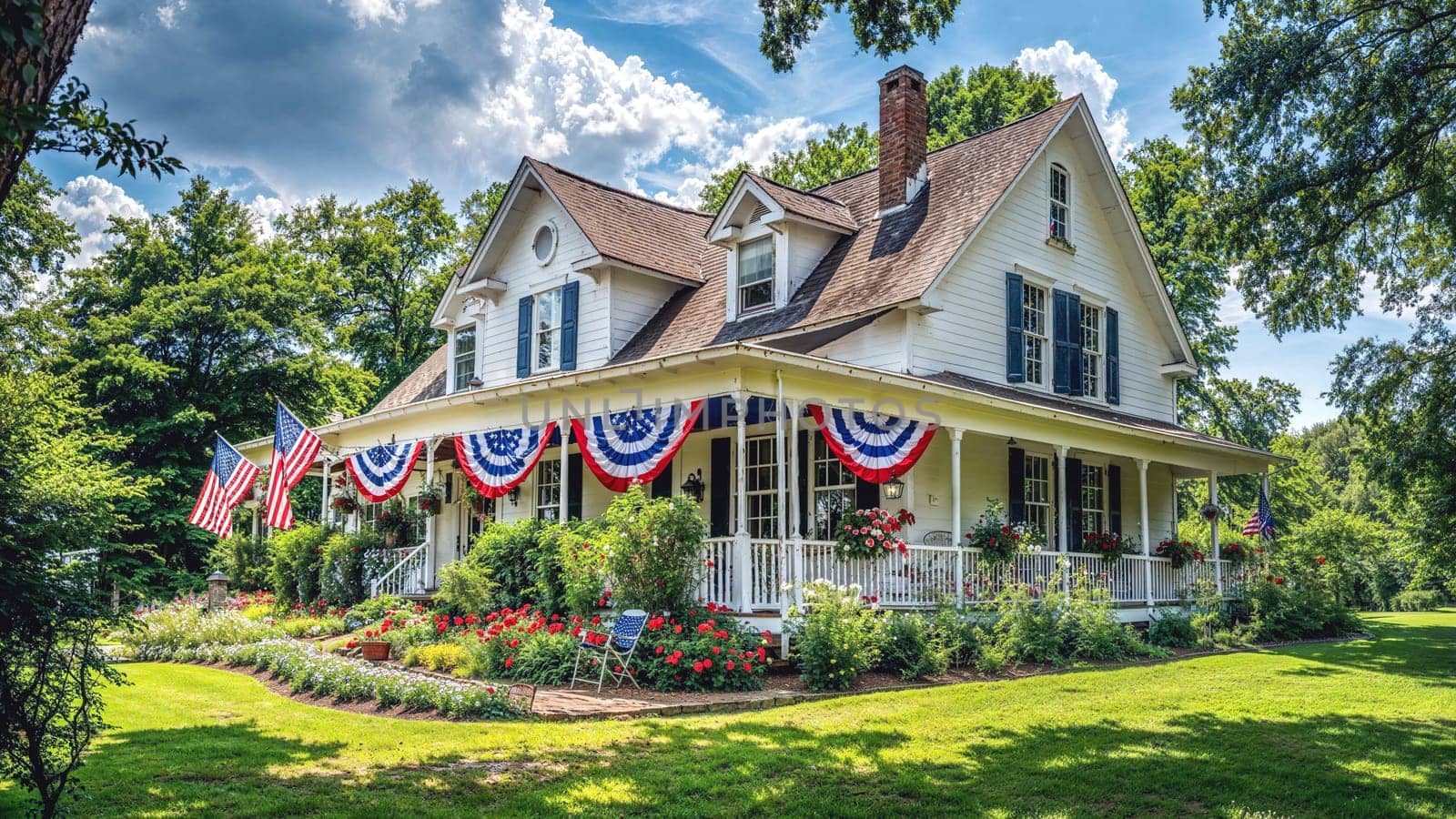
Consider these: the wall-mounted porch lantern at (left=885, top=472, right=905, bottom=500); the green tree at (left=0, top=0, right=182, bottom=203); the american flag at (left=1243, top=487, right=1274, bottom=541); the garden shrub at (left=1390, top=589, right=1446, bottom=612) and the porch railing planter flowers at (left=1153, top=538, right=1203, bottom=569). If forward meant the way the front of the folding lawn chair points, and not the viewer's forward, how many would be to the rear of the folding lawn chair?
4

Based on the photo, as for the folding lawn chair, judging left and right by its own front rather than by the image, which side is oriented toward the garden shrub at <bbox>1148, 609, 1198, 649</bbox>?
back

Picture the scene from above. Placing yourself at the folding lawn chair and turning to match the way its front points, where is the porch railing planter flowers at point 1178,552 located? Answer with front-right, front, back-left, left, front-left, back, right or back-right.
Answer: back

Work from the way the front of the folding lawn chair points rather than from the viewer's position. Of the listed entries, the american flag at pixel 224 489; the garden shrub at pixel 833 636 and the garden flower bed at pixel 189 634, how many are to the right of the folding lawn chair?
2

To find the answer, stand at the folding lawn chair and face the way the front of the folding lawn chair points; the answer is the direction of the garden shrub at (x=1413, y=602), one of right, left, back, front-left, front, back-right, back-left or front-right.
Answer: back

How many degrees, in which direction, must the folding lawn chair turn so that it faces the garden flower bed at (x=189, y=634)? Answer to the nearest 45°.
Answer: approximately 90° to its right

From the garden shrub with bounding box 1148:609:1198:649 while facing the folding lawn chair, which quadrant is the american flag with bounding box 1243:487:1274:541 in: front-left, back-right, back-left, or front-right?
back-right

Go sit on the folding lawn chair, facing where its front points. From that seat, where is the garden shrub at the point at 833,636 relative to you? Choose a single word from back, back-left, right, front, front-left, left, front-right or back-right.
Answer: back-left

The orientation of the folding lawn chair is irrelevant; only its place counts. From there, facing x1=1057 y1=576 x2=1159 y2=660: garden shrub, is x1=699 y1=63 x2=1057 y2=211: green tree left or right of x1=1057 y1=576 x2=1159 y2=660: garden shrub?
left

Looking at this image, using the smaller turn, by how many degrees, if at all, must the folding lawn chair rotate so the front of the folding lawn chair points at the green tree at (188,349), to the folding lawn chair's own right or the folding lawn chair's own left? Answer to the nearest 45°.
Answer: approximately 90° to the folding lawn chair's own right

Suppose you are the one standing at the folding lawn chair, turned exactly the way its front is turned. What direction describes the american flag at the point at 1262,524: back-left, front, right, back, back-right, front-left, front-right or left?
back
